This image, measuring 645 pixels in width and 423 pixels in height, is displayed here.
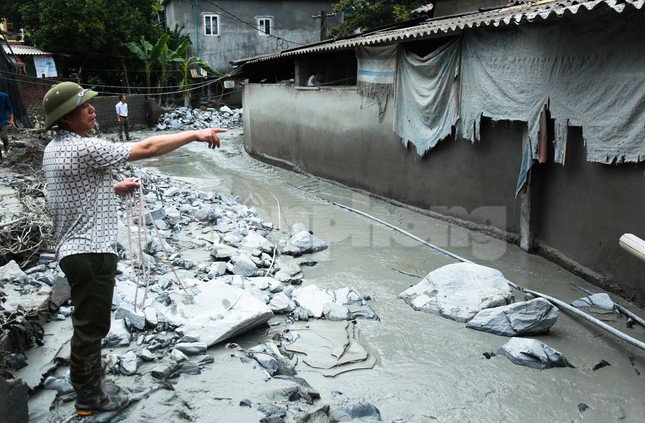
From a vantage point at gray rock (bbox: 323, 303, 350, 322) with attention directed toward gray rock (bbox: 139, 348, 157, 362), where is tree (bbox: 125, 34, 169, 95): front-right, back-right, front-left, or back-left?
back-right

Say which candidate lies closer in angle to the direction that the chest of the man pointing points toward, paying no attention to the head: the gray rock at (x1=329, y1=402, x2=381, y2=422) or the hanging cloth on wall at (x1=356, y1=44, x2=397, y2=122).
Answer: the gray rock

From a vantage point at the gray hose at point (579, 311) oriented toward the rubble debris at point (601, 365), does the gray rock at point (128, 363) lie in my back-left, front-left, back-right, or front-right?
front-right

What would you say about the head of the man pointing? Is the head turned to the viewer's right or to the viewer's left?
to the viewer's right

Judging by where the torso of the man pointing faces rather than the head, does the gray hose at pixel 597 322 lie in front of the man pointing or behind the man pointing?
in front

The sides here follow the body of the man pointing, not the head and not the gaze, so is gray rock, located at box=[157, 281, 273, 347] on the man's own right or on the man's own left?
on the man's own left

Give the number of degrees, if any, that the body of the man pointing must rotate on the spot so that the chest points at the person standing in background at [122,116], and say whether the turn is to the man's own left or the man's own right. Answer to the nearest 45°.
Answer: approximately 90° to the man's own left

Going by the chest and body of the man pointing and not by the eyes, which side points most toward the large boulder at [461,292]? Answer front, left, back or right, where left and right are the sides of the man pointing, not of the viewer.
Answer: front

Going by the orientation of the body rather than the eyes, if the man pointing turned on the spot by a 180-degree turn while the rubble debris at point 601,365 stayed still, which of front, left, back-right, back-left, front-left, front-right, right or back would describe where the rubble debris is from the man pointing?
back

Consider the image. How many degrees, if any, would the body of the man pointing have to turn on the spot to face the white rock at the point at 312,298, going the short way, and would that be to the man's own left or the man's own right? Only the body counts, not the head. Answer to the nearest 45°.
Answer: approximately 45° to the man's own left

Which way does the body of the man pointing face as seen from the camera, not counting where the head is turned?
to the viewer's right

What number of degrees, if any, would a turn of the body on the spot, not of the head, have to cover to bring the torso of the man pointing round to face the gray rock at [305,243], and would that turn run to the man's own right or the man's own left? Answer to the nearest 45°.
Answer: approximately 45° to the man's own left

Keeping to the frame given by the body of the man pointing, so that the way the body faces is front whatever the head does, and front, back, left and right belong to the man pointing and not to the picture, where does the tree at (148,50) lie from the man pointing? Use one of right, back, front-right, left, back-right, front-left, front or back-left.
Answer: left
